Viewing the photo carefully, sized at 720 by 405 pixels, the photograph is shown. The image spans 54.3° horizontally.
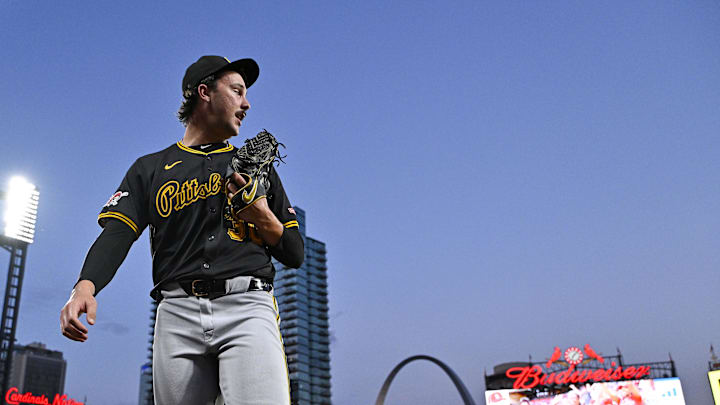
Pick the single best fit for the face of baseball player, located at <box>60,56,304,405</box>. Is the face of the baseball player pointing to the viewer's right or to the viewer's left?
to the viewer's right

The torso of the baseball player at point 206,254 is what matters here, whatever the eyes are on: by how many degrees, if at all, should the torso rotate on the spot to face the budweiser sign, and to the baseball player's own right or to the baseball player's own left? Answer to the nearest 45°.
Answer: approximately 135° to the baseball player's own left

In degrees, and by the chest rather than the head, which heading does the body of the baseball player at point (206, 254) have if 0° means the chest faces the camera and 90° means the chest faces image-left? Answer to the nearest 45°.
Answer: approximately 0°
